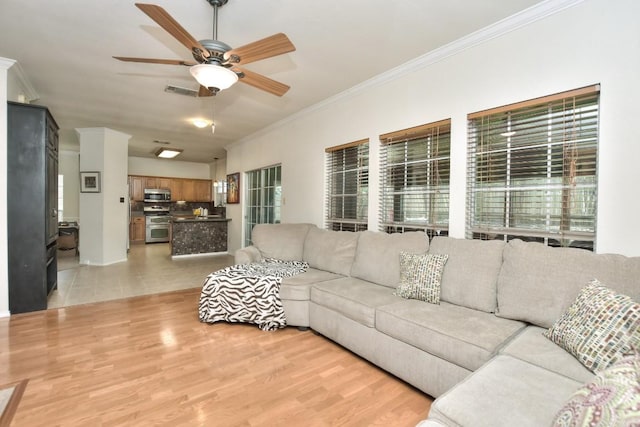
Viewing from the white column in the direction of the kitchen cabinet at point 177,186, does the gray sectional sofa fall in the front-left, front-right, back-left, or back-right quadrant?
back-right

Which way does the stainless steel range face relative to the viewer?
toward the camera

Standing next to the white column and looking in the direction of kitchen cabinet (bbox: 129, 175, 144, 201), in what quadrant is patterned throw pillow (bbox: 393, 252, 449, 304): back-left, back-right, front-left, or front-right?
back-right

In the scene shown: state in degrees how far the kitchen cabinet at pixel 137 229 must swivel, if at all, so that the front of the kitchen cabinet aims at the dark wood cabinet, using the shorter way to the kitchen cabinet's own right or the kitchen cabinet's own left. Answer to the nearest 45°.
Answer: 0° — it already faces it

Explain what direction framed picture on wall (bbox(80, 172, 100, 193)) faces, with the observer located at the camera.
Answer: facing the viewer

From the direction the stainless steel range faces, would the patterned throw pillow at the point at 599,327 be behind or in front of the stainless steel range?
in front

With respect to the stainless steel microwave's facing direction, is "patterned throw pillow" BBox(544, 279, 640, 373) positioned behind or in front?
in front

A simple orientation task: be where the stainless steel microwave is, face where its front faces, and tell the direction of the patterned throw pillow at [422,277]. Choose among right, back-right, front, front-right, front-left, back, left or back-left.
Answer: front

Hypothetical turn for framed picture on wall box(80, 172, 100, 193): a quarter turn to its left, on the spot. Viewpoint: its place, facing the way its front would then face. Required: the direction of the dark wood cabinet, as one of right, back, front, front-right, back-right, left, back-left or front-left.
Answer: right

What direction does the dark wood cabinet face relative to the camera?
to the viewer's right

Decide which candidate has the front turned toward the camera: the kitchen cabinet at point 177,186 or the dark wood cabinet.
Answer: the kitchen cabinet

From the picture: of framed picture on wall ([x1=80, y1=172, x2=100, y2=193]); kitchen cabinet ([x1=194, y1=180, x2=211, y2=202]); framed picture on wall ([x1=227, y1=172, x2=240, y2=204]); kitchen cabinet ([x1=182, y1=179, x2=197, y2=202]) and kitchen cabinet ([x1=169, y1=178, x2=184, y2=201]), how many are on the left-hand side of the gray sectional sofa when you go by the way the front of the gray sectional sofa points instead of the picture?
0

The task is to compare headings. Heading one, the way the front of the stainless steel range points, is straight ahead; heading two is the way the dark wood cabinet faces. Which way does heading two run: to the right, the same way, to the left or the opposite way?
to the left

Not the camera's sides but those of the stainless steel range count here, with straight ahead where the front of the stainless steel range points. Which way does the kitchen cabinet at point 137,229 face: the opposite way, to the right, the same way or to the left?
the same way

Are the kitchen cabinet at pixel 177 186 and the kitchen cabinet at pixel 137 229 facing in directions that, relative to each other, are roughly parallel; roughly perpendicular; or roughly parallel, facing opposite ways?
roughly parallel

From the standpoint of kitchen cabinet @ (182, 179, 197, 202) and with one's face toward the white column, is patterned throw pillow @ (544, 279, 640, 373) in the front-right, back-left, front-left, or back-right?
front-left

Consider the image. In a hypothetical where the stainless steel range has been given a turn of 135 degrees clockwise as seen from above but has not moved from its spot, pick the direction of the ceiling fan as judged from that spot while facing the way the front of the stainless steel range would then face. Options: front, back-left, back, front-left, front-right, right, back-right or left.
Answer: back-left
